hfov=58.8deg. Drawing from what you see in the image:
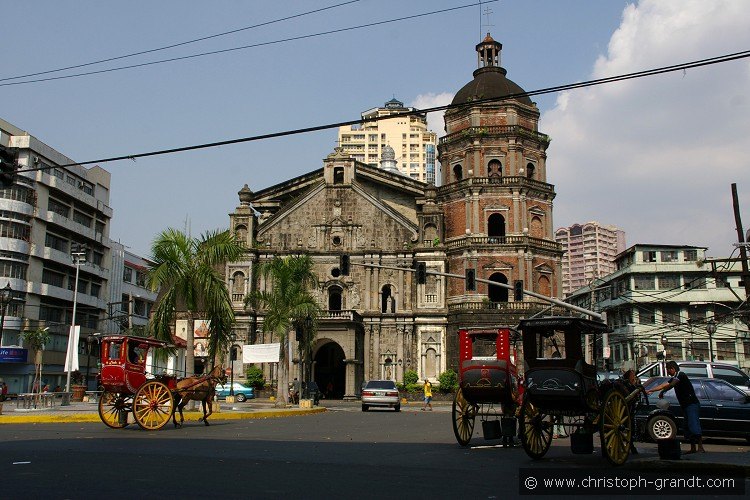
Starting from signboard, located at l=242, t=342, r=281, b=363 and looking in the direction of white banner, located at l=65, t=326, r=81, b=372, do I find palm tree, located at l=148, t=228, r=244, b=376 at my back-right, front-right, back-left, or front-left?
front-left

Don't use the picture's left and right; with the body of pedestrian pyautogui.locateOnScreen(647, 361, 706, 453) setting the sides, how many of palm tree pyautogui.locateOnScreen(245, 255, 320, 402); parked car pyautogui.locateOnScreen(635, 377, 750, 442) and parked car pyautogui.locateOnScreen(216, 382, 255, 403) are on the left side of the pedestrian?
0

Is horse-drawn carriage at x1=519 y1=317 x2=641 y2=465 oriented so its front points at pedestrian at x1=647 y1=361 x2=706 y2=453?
yes

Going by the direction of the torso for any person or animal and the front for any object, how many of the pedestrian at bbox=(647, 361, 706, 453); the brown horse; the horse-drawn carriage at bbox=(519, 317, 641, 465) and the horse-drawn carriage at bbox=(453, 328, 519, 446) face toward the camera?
0

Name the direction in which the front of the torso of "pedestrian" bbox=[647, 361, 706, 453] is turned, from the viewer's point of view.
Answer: to the viewer's left

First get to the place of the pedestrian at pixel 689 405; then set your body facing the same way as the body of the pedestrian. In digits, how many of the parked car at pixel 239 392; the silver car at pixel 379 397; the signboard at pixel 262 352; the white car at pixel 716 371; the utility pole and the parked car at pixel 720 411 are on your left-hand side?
0

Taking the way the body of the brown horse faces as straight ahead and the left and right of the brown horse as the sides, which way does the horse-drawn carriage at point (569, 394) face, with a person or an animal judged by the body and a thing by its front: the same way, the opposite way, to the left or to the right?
the same way

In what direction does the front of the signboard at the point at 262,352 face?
toward the camera

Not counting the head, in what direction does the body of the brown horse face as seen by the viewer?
to the viewer's right
